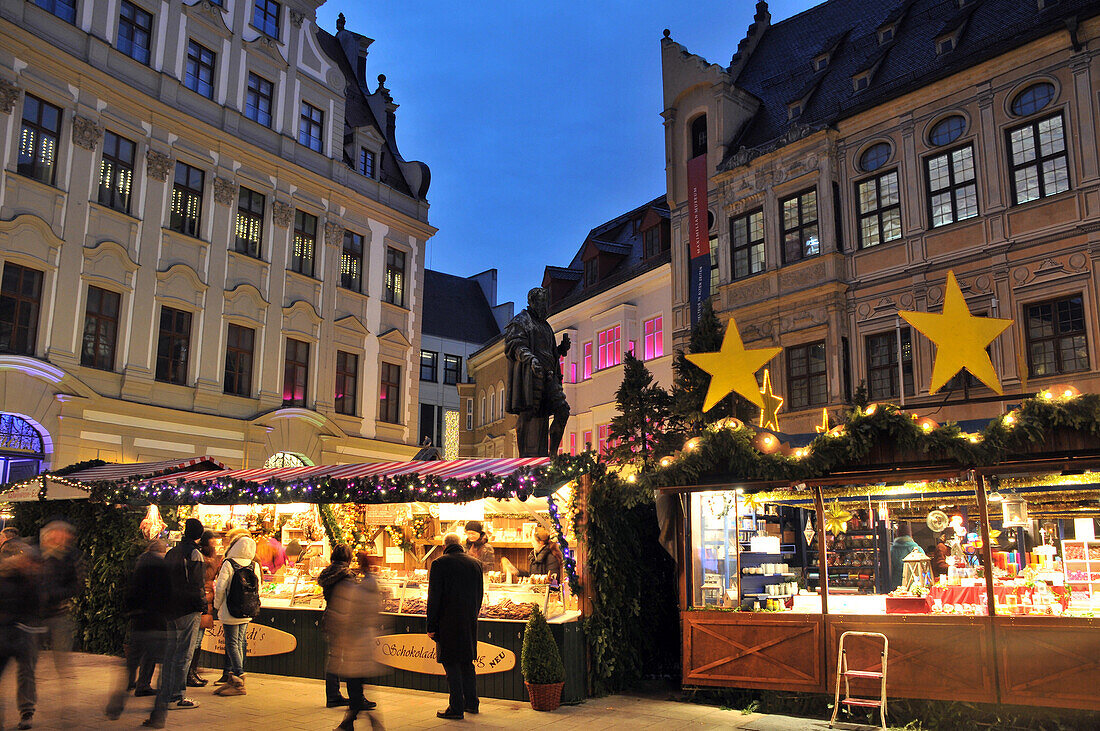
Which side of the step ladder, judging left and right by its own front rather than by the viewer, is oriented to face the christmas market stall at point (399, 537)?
right

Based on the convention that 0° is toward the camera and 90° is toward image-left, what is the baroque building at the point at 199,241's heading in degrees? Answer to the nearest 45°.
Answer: approximately 315°

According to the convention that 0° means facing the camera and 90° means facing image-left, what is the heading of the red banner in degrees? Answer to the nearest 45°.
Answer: approximately 45°

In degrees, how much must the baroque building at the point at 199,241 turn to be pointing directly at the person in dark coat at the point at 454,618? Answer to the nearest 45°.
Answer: approximately 45° to its right

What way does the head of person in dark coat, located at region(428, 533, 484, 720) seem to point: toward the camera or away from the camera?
away from the camera

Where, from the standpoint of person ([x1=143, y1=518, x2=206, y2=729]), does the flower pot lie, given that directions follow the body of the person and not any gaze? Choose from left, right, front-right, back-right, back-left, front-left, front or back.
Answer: front-right

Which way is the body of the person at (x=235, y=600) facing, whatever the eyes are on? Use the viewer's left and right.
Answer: facing away from the viewer and to the left of the viewer

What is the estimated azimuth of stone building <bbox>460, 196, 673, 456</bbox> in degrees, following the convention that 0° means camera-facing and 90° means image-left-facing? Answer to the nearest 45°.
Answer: approximately 45°

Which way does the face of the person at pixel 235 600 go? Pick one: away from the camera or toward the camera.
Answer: away from the camera
